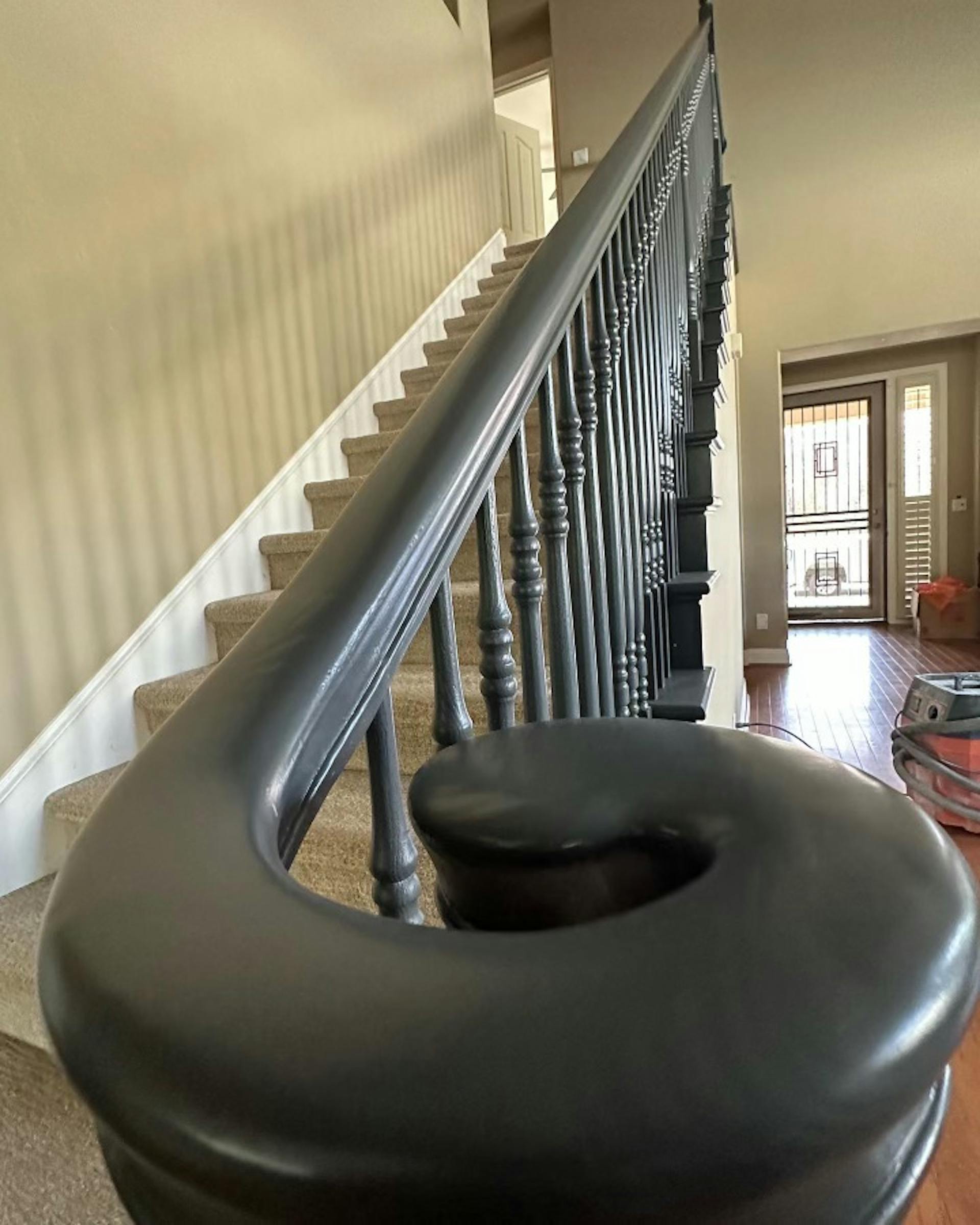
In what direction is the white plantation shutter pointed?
toward the camera

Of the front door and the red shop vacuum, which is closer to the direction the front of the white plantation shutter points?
the red shop vacuum

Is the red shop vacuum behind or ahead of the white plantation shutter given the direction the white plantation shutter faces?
ahead

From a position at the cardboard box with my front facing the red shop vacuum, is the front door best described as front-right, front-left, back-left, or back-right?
back-right

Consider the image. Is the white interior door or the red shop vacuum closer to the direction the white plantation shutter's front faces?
the red shop vacuum

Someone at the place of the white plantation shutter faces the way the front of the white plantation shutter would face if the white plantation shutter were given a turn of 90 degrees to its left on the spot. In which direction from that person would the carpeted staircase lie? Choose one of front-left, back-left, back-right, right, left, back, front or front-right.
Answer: right
